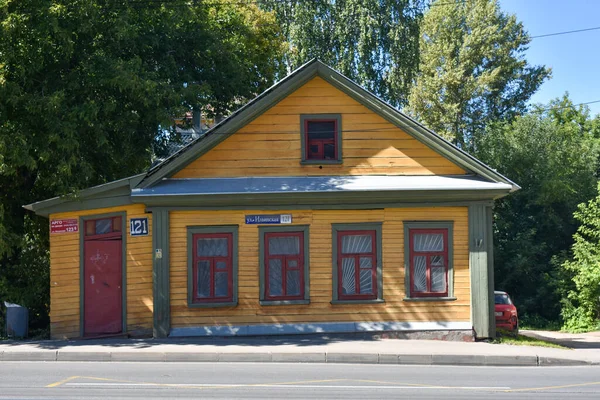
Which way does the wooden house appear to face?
toward the camera

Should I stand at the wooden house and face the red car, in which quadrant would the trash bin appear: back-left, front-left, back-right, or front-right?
back-left

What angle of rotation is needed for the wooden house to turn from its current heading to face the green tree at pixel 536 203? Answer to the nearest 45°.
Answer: approximately 135° to its left

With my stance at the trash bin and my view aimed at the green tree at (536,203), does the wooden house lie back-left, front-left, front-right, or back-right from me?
front-right

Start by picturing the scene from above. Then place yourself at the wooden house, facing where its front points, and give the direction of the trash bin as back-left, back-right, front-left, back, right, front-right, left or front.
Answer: right

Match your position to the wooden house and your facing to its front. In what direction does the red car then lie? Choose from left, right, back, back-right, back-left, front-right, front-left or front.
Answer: back-left

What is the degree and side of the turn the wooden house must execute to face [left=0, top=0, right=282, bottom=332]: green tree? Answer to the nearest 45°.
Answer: approximately 90° to its right
